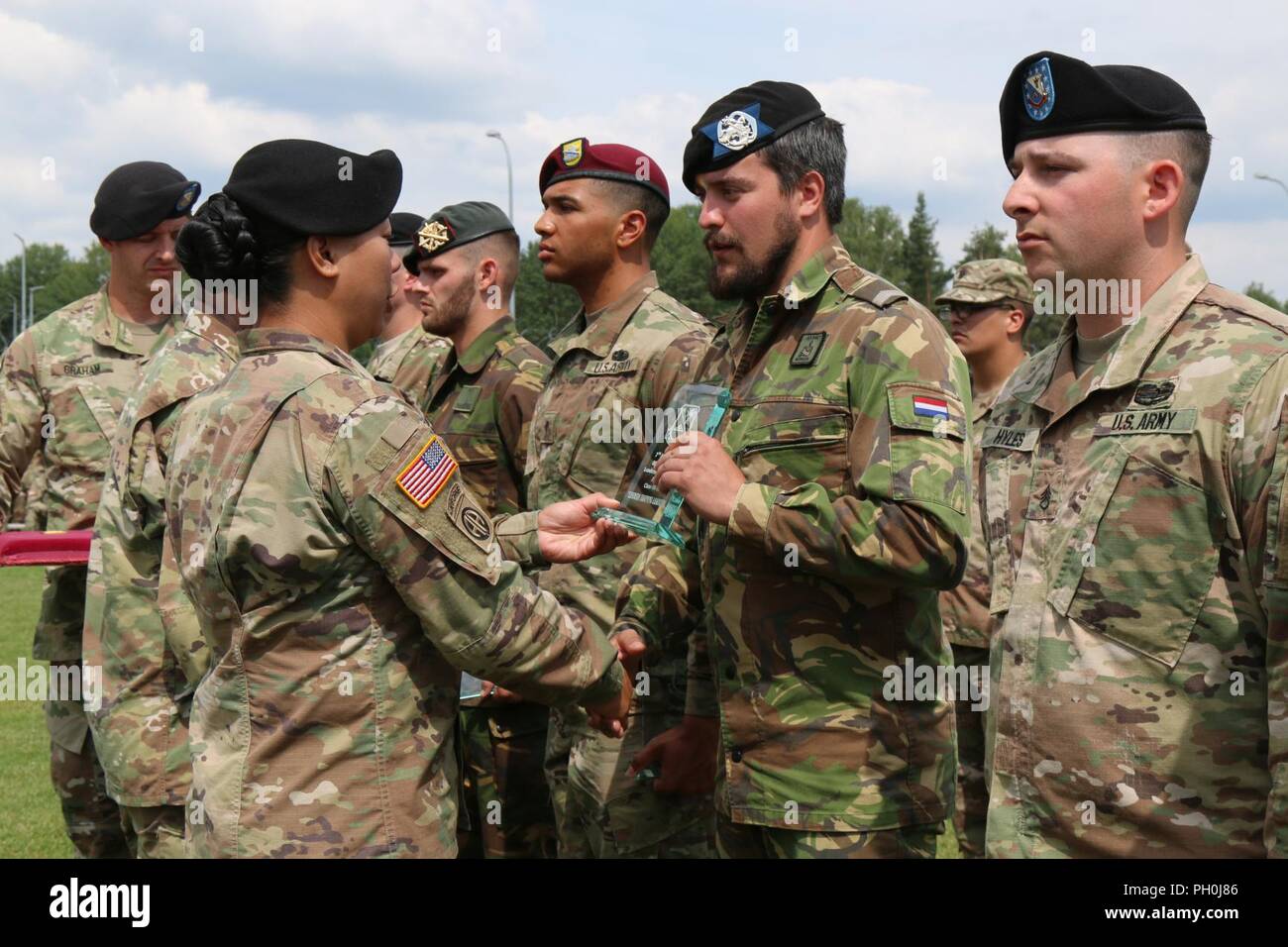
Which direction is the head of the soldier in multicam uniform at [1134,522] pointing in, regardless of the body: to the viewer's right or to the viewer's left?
to the viewer's left

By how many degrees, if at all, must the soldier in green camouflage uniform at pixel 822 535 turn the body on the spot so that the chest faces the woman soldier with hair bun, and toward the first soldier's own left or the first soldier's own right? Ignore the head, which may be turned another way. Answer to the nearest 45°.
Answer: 0° — they already face them

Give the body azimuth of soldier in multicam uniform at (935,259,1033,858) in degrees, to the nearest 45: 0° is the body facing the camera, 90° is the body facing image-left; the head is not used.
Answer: approximately 45°

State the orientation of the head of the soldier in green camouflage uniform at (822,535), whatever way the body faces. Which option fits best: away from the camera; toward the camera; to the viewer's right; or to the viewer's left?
to the viewer's left

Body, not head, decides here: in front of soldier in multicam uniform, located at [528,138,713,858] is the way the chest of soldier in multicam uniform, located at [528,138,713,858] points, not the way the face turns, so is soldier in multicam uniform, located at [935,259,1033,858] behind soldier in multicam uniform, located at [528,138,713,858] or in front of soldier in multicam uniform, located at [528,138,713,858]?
behind

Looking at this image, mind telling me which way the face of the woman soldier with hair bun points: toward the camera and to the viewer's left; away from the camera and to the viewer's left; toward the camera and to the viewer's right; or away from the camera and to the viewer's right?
away from the camera and to the viewer's right

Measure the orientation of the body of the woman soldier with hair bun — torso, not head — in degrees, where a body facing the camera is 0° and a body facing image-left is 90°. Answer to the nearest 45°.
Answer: approximately 225°

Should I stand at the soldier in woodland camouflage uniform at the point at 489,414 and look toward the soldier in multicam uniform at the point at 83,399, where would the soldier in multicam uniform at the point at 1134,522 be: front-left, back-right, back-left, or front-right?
back-left

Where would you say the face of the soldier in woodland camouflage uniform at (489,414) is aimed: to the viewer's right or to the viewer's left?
to the viewer's left

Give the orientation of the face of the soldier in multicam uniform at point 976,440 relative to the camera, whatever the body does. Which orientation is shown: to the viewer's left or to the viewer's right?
to the viewer's left

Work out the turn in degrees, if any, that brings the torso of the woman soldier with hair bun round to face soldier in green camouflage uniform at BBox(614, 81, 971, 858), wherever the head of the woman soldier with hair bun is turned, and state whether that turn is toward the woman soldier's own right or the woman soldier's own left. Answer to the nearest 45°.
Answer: approximately 45° to the woman soldier's own right

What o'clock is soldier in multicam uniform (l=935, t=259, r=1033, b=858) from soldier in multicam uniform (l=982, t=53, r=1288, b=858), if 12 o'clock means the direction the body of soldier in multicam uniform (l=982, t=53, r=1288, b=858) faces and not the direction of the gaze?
soldier in multicam uniform (l=935, t=259, r=1033, b=858) is roughly at 4 o'clock from soldier in multicam uniform (l=982, t=53, r=1288, b=858).
